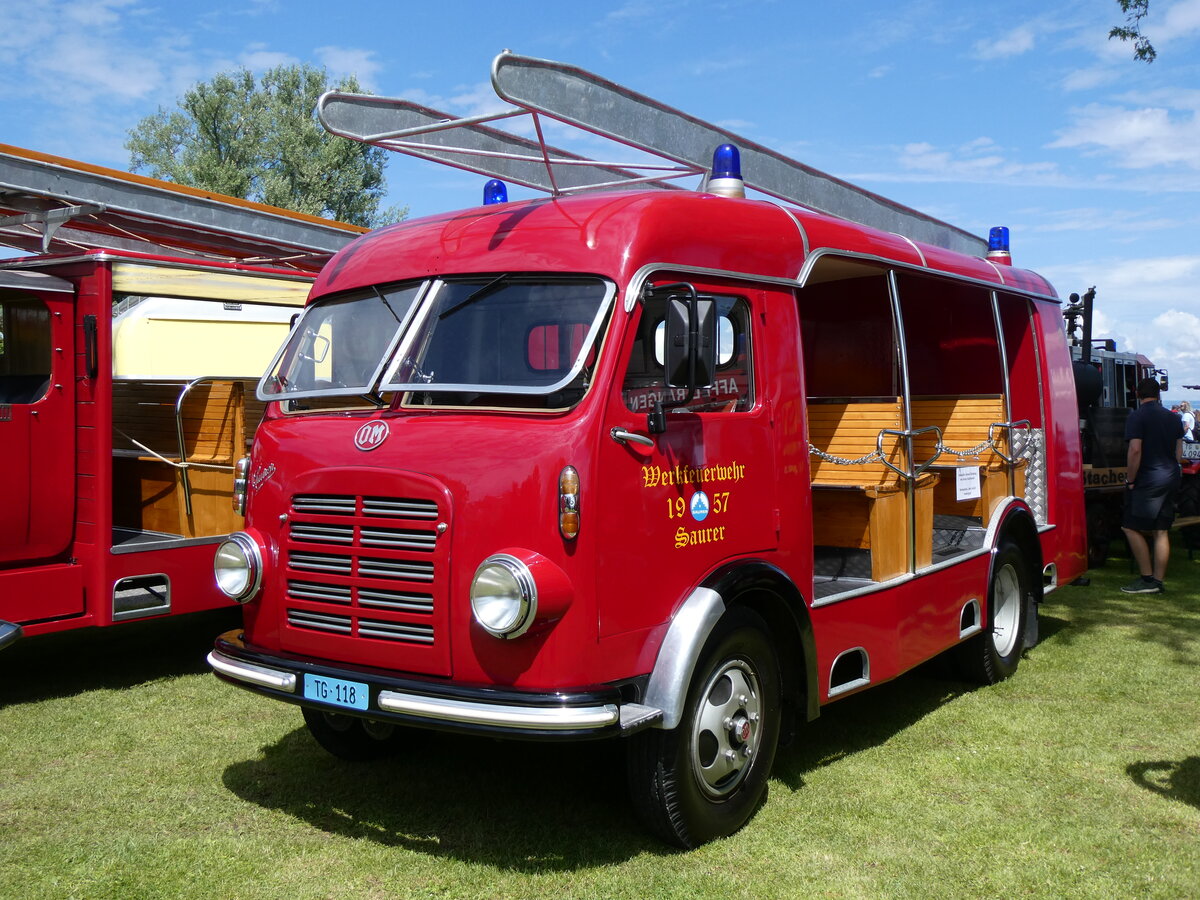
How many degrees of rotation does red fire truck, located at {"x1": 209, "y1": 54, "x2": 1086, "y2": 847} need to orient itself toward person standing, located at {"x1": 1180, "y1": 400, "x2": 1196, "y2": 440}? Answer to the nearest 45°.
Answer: approximately 180°

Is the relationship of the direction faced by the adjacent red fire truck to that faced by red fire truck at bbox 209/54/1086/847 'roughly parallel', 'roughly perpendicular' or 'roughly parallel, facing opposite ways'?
roughly parallel

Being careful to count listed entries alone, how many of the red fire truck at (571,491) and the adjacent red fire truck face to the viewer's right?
0

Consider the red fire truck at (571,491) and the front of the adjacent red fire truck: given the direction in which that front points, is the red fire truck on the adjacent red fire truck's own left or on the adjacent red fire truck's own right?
on the adjacent red fire truck's own left

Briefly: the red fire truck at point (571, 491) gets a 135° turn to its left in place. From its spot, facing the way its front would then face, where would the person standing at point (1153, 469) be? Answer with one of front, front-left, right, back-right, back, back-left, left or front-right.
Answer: front-left

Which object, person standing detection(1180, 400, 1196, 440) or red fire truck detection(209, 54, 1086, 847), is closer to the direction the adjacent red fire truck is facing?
the red fire truck

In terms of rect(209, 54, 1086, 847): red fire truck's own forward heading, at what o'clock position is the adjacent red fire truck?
The adjacent red fire truck is roughly at 3 o'clock from the red fire truck.

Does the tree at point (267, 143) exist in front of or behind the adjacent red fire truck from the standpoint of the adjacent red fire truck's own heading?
behind

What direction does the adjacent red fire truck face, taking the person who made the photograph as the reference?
facing the viewer and to the left of the viewer

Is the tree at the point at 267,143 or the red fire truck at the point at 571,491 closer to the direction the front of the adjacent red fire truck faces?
the red fire truck
